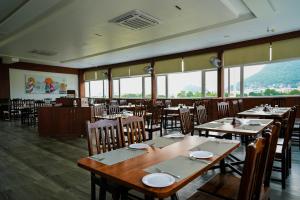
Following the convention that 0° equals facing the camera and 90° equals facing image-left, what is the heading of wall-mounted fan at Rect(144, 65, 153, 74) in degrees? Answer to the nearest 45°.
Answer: approximately 45°

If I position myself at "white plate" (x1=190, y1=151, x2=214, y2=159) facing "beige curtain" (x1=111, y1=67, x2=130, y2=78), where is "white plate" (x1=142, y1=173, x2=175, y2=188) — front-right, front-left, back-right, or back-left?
back-left

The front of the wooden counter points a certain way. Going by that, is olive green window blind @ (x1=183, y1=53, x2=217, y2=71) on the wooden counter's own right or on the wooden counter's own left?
on the wooden counter's own left

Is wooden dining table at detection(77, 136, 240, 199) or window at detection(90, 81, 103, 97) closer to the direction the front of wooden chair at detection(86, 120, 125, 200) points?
the wooden dining table

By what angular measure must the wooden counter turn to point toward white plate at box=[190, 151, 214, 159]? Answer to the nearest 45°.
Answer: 0° — it already faces it

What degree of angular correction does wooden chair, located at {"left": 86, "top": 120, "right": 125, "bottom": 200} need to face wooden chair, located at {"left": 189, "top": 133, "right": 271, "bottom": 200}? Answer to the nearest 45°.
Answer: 0° — it already faces it

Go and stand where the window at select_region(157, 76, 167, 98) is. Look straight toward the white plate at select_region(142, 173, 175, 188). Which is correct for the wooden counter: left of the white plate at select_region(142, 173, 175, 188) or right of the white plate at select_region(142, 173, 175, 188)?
right
